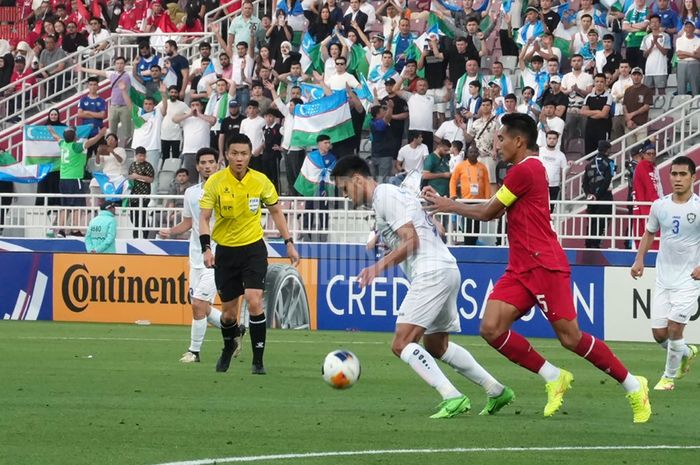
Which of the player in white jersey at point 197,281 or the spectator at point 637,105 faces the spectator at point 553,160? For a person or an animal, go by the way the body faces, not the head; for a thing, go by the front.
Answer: the spectator at point 637,105

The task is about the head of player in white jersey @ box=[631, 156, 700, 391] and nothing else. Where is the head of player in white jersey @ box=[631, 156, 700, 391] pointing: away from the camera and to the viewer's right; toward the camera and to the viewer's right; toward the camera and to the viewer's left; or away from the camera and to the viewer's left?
toward the camera and to the viewer's left

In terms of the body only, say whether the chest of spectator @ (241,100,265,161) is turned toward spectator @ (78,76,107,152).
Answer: no

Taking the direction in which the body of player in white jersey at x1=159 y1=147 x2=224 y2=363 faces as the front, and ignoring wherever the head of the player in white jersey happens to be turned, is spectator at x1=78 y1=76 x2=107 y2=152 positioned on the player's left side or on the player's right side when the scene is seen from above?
on the player's right side

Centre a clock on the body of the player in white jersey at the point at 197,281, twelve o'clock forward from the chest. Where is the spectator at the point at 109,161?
The spectator is roughly at 4 o'clock from the player in white jersey.

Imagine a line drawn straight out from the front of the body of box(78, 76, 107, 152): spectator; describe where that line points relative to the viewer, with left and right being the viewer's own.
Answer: facing the viewer

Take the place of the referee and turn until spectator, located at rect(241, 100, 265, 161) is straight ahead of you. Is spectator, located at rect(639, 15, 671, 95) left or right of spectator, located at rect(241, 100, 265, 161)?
right

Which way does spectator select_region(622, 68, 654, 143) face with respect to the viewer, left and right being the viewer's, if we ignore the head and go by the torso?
facing the viewer and to the left of the viewer

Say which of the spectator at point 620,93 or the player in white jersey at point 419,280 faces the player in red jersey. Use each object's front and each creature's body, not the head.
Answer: the spectator

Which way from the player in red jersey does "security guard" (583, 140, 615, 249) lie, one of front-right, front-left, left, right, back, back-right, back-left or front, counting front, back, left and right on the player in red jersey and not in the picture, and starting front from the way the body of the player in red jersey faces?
right

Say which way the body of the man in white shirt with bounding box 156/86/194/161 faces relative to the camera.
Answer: toward the camera

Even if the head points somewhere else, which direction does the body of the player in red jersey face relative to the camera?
to the viewer's left

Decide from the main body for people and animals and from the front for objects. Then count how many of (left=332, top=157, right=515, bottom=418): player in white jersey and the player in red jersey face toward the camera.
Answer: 0

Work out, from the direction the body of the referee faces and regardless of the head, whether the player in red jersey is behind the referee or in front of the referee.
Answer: in front

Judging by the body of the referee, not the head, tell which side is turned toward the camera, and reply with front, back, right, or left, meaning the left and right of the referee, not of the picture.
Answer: front

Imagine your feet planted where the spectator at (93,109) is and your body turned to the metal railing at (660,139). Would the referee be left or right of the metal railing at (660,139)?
right

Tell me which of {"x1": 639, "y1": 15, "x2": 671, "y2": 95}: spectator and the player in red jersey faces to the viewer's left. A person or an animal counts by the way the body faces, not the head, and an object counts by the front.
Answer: the player in red jersey

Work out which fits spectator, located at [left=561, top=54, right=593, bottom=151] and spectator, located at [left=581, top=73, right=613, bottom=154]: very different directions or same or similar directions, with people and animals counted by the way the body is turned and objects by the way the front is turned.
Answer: same or similar directions

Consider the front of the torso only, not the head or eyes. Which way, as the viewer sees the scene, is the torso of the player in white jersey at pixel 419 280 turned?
to the viewer's left

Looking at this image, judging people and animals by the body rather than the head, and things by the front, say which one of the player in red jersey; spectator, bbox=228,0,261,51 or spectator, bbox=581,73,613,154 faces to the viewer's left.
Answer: the player in red jersey

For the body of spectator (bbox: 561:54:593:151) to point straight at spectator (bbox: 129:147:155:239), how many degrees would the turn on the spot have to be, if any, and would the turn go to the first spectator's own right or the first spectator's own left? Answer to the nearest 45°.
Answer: approximately 90° to the first spectator's own right

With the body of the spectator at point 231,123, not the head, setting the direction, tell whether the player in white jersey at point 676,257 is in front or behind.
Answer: in front
